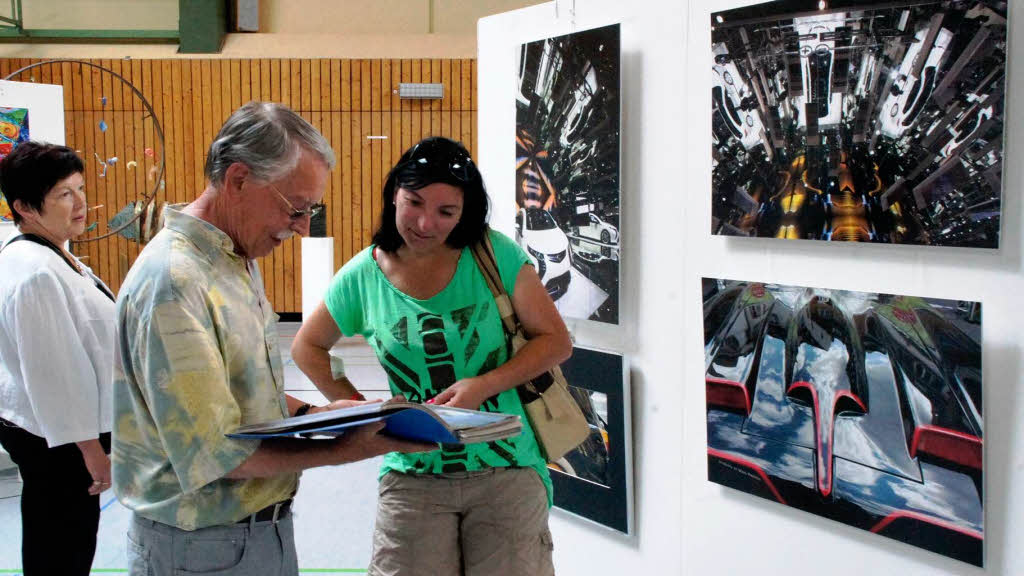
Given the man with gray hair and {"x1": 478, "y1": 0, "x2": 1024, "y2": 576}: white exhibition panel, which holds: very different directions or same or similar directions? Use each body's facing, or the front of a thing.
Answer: very different directions

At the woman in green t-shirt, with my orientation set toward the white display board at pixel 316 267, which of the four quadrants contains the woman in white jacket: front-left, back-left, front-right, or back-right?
front-left

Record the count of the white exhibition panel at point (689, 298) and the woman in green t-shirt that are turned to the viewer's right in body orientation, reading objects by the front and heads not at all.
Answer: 0

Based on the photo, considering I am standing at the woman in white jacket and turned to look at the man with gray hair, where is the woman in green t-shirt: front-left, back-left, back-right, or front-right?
front-left

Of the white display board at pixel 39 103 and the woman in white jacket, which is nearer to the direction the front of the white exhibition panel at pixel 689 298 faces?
the woman in white jacket

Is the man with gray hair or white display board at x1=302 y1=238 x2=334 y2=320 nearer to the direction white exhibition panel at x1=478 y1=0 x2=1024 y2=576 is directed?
the man with gray hair

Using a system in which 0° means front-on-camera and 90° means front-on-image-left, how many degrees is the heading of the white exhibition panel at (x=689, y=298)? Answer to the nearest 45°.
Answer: approximately 45°

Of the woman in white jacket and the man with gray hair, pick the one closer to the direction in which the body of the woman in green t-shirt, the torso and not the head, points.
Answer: the man with gray hair

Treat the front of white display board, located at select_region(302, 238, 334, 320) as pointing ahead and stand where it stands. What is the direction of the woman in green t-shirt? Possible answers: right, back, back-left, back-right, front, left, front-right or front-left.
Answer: front

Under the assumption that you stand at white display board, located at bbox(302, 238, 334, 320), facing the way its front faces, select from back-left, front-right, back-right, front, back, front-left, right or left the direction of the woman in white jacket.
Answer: front

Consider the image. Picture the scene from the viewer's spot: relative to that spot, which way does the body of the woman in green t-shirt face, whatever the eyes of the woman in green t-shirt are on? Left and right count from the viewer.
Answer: facing the viewer

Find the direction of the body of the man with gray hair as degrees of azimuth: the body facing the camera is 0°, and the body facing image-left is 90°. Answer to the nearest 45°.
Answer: approximately 270°

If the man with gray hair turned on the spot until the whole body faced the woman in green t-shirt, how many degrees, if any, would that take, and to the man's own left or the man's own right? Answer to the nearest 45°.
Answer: approximately 45° to the man's own left

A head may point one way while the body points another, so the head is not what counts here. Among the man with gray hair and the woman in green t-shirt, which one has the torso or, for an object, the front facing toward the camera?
the woman in green t-shirt

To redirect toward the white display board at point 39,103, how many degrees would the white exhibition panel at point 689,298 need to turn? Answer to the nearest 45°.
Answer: approximately 90° to its right

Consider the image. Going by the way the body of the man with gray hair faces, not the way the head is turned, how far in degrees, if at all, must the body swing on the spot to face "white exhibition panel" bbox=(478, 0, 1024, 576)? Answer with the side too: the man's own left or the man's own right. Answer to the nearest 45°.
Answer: approximately 45° to the man's own left
